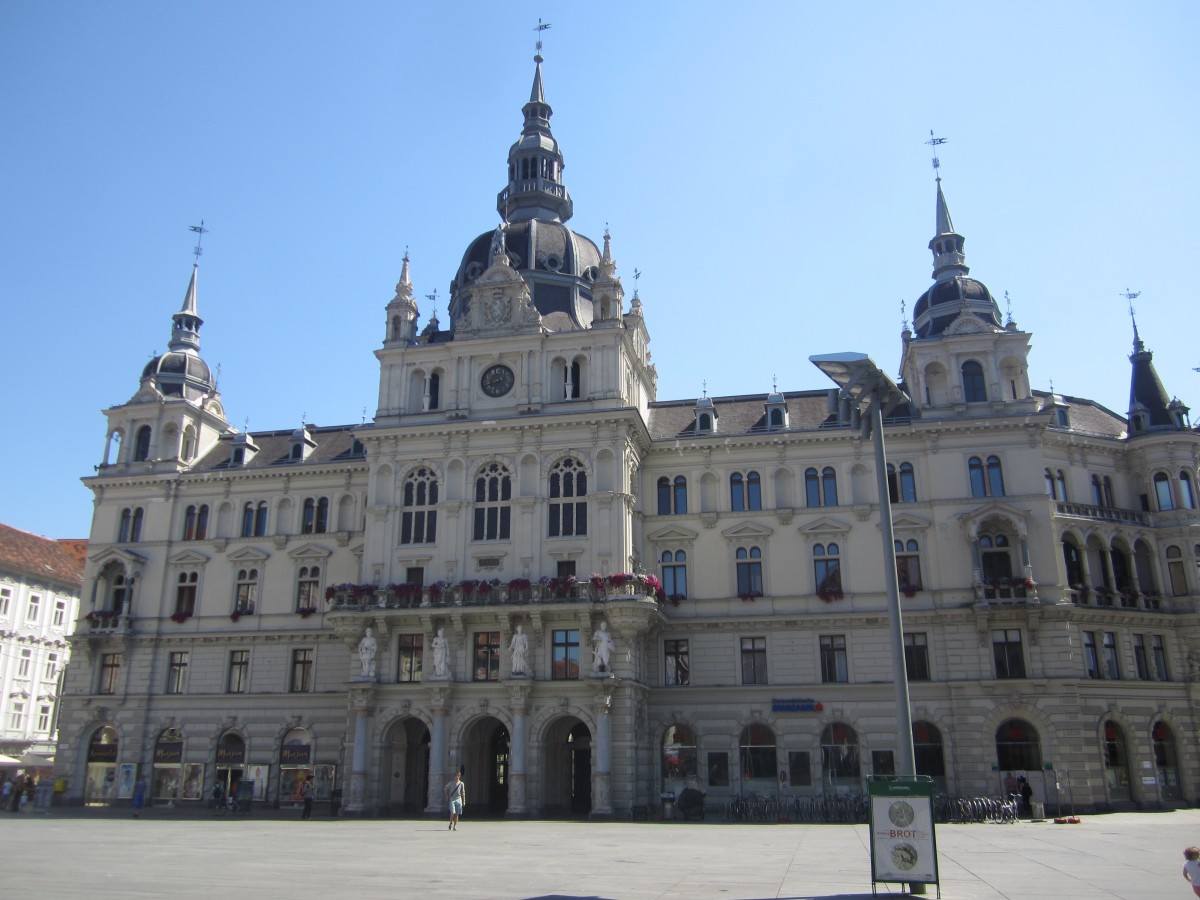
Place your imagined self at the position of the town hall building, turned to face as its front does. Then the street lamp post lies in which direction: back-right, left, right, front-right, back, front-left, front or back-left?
front

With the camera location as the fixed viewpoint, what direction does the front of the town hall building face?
facing the viewer

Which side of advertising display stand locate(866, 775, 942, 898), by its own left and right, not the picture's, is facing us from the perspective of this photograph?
front

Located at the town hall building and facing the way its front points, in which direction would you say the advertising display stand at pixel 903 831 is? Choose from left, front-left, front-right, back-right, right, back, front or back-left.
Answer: front

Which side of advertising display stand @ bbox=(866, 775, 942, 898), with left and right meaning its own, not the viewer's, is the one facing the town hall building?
back

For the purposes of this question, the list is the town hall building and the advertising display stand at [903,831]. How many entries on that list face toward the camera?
2
